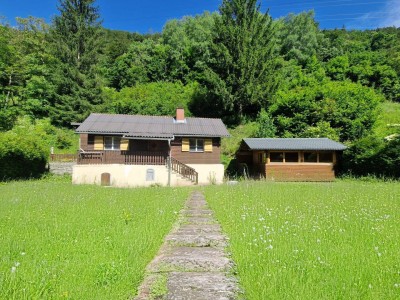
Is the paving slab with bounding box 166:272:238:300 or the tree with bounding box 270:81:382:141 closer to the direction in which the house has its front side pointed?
the paving slab

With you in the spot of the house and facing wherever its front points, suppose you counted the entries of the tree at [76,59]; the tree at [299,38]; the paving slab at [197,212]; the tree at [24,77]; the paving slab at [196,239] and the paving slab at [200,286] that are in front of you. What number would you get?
3

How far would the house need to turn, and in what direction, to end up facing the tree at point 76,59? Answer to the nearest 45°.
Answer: approximately 135° to its right

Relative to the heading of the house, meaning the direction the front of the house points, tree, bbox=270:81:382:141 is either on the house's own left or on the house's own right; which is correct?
on the house's own left

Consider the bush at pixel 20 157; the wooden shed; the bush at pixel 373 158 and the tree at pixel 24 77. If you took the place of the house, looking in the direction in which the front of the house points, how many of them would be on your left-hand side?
2

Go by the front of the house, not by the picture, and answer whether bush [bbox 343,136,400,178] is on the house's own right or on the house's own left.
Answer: on the house's own left

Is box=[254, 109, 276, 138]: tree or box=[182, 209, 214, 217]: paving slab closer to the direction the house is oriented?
the paving slab

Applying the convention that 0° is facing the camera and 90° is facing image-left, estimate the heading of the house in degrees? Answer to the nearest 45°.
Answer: approximately 0°

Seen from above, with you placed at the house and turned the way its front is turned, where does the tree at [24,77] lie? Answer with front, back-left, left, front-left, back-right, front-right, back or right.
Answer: back-right

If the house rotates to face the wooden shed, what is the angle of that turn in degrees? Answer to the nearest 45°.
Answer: approximately 90° to its left

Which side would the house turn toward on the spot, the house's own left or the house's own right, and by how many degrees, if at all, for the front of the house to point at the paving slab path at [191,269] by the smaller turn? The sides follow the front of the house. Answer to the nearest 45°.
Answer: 0° — it already faces it

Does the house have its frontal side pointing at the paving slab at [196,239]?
yes
